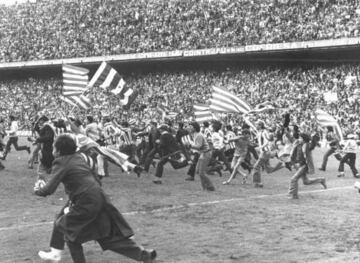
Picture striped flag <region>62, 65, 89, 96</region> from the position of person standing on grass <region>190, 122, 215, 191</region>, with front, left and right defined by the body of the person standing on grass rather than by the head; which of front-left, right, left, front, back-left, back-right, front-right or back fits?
front-right

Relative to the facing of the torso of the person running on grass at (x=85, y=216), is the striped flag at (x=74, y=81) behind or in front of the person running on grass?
in front

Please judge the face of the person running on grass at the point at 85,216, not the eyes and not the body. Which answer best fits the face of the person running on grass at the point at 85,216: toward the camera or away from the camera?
away from the camera

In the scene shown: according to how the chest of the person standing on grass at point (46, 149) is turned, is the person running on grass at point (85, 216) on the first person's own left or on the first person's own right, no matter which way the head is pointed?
on the first person's own left

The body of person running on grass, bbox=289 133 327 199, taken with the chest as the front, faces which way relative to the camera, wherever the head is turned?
to the viewer's left

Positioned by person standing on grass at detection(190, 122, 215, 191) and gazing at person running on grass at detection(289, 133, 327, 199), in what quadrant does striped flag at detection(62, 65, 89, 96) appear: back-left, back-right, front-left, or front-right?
back-left
